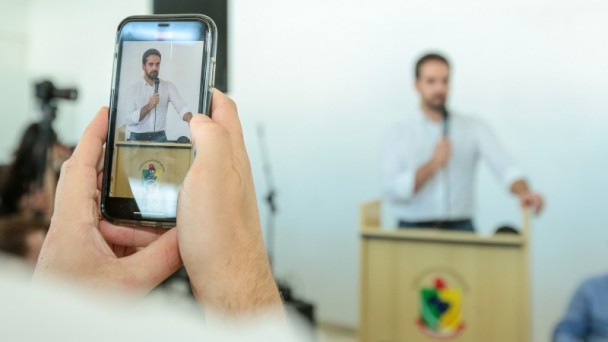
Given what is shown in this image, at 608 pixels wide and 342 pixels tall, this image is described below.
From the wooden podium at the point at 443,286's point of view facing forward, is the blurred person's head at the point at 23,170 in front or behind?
in front

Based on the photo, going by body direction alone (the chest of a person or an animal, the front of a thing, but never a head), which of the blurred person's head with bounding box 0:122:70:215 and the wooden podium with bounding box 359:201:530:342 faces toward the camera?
the wooden podium

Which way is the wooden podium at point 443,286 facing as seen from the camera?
toward the camera

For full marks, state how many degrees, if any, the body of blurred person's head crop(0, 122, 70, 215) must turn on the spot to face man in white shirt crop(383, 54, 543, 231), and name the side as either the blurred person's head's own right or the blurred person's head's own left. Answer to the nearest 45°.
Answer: approximately 45° to the blurred person's head's own left

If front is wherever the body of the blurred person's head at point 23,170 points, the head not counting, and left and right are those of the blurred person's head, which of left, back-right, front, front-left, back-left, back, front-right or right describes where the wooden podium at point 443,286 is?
front-left
